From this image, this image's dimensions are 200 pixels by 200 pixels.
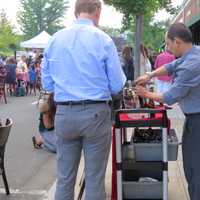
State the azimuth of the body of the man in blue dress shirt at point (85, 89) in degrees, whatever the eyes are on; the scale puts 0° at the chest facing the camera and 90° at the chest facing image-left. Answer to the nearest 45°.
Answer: approximately 180°

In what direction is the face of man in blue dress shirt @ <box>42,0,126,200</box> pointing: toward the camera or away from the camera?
away from the camera

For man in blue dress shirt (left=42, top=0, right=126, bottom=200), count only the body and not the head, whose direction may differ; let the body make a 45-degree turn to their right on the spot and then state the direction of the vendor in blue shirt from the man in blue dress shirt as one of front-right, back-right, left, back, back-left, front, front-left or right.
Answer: front-right

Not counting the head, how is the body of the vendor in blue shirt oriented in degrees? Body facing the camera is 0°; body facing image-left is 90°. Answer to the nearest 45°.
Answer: approximately 90°

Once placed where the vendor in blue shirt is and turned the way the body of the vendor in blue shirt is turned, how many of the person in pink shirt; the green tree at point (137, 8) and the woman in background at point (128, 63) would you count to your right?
3

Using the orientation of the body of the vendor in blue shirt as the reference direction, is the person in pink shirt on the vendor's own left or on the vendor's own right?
on the vendor's own right

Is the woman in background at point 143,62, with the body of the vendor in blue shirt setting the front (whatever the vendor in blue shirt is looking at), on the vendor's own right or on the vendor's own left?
on the vendor's own right
